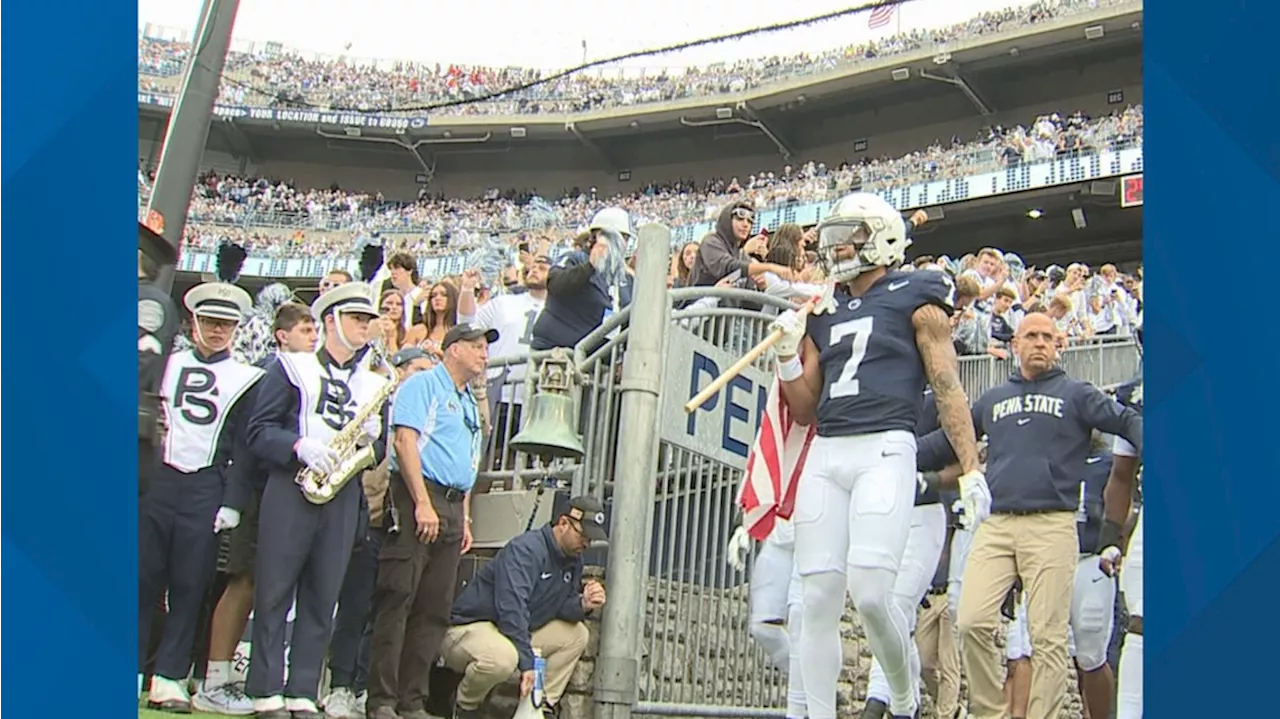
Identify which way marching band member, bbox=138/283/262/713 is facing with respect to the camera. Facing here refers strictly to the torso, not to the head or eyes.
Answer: toward the camera

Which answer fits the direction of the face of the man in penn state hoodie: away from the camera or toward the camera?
toward the camera

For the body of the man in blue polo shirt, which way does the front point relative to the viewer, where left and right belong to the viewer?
facing the viewer and to the right of the viewer

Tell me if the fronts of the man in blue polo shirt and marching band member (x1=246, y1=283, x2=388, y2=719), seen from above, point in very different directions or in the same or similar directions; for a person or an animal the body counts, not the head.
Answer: same or similar directions

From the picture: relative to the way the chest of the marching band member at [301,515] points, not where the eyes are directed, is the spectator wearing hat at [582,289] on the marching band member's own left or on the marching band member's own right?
on the marching band member's own left

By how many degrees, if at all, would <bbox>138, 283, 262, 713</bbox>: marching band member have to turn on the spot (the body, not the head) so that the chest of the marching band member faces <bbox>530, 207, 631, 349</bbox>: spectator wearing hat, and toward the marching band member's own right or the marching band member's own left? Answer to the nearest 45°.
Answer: approximately 135° to the marching band member's own left

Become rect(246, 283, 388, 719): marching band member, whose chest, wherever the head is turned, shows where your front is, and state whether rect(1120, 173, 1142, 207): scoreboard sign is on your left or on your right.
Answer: on your left

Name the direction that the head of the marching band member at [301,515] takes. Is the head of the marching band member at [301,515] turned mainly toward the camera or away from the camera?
toward the camera

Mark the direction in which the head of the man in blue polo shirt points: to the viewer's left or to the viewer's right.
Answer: to the viewer's right

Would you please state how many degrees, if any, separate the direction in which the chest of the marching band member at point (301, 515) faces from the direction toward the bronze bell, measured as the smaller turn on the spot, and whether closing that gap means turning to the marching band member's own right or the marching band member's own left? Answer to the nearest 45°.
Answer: approximately 90° to the marching band member's own left
